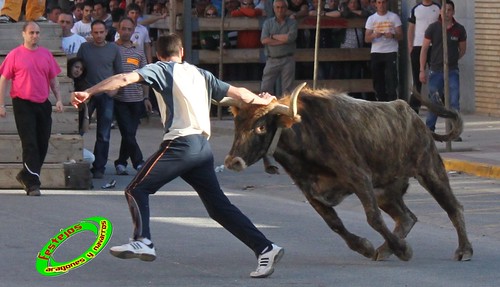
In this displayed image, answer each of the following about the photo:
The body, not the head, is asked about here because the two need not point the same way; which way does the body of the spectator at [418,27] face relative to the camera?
toward the camera

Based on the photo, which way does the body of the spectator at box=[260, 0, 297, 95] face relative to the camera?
toward the camera

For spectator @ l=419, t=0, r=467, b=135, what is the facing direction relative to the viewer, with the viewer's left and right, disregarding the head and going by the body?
facing the viewer

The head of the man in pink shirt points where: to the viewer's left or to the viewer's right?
to the viewer's right

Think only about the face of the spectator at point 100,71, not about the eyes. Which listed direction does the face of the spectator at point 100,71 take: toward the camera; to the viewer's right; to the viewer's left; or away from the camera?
toward the camera

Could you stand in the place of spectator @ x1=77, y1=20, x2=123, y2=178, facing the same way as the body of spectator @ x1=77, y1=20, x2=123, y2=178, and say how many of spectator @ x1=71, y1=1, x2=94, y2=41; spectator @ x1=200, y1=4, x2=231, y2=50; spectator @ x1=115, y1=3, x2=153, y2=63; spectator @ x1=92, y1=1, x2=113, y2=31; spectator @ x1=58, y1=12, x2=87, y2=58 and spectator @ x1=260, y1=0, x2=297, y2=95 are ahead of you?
0

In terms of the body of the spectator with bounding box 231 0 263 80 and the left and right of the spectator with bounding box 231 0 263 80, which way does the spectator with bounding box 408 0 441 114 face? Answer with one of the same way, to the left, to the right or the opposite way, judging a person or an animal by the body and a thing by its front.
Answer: the same way

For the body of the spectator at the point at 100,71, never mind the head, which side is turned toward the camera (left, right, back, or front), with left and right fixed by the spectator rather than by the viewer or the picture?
front

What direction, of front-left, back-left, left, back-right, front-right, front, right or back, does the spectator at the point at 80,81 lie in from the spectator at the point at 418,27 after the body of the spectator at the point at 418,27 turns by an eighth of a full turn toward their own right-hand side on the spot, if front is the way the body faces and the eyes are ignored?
front
